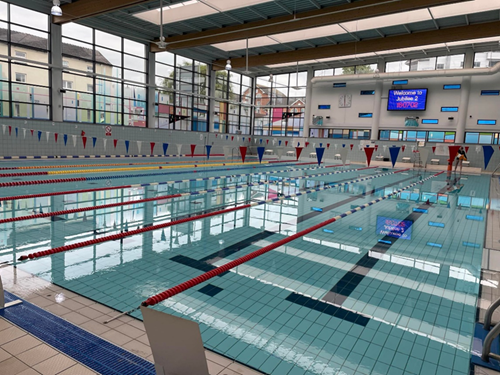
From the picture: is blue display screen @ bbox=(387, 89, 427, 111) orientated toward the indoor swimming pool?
yes

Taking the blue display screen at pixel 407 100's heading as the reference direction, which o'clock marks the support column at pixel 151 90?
The support column is roughly at 2 o'clock from the blue display screen.

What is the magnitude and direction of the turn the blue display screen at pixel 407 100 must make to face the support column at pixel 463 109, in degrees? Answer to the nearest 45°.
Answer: approximately 90° to its left

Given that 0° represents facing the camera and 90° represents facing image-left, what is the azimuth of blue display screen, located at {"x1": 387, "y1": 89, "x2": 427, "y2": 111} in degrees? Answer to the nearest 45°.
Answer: approximately 0°

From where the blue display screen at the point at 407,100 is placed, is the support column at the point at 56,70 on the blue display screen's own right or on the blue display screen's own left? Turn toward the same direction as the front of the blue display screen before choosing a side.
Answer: on the blue display screen's own right

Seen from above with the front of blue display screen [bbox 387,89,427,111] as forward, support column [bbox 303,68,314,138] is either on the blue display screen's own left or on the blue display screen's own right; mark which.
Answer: on the blue display screen's own right

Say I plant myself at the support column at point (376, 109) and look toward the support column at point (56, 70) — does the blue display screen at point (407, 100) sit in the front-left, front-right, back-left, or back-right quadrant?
back-left

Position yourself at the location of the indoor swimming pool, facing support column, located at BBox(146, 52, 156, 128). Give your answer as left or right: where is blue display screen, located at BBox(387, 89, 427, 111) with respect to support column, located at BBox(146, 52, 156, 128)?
right

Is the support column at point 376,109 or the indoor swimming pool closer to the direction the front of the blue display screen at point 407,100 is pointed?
the indoor swimming pool
